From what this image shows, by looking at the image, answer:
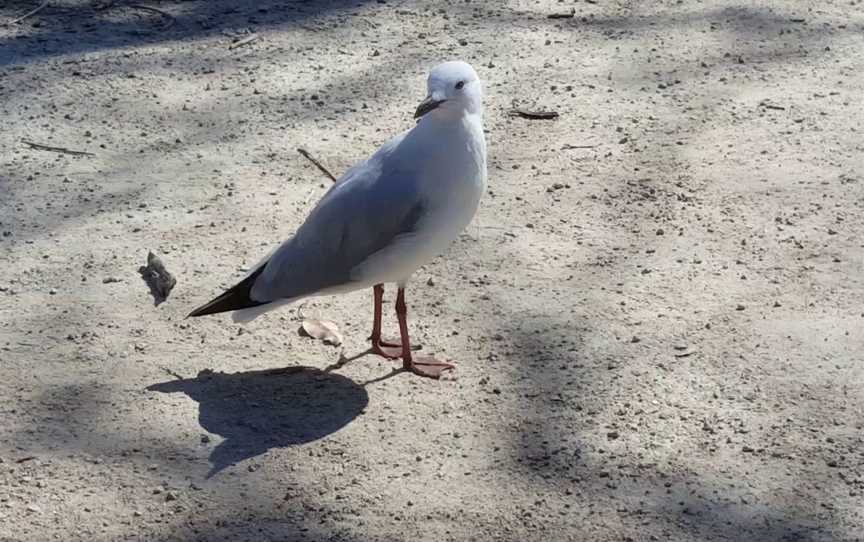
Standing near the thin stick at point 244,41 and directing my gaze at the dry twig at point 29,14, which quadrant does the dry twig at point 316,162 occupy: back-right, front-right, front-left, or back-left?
back-left

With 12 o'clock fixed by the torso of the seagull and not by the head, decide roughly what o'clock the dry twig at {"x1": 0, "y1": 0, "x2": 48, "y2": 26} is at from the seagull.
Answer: The dry twig is roughly at 8 o'clock from the seagull.

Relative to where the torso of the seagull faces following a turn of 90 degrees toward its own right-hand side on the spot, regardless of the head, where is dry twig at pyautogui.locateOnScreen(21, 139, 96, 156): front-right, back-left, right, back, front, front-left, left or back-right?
back-right

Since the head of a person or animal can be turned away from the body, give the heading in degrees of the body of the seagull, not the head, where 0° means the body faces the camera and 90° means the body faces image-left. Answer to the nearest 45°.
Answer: approximately 270°

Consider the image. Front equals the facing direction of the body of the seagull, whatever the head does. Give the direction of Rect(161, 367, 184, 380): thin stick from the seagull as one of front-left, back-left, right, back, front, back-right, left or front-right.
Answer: back

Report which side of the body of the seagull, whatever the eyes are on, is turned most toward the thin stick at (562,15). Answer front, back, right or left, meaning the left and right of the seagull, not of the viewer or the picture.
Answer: left

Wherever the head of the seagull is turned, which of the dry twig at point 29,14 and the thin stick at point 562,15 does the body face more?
the thin stick
